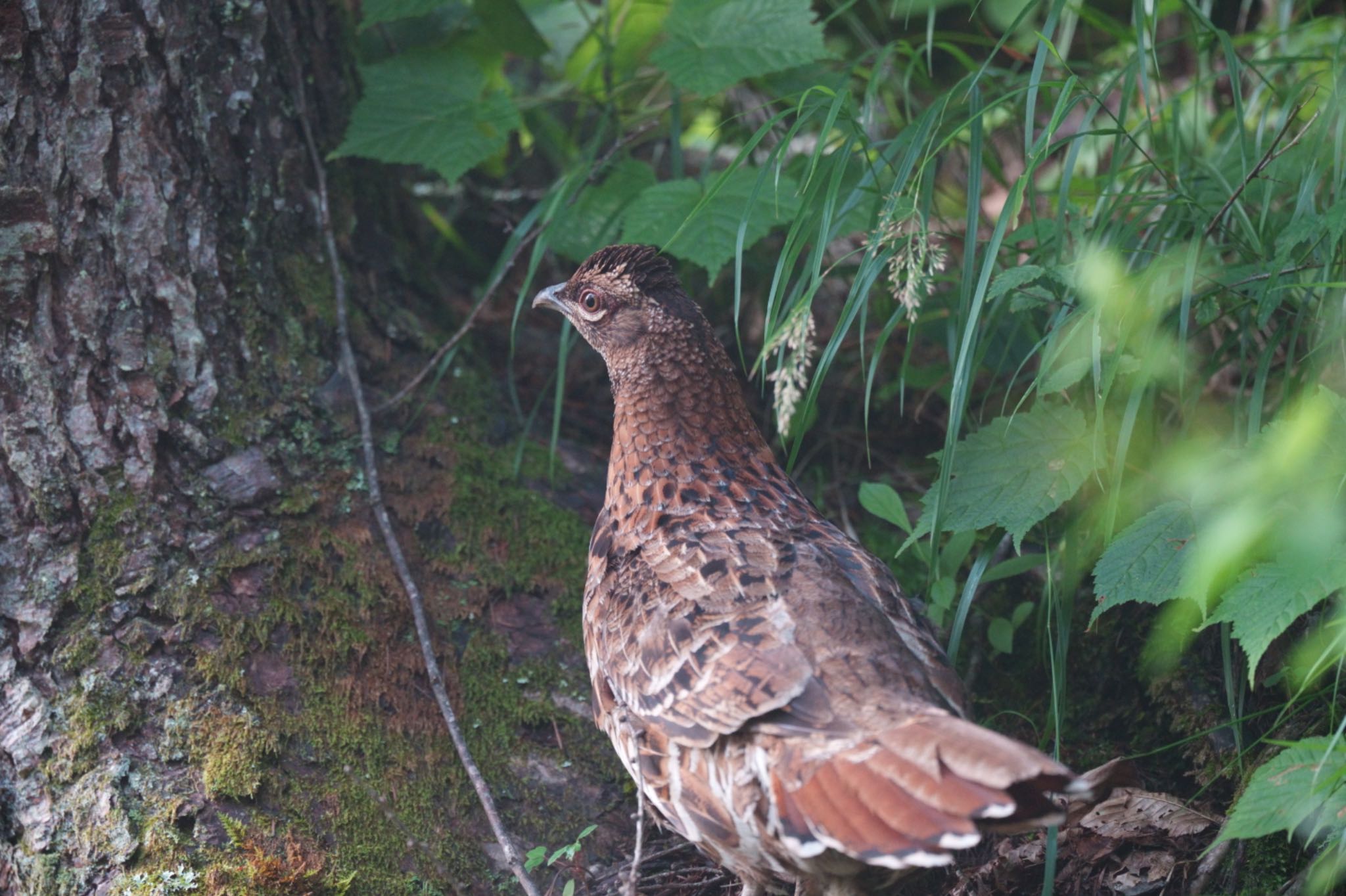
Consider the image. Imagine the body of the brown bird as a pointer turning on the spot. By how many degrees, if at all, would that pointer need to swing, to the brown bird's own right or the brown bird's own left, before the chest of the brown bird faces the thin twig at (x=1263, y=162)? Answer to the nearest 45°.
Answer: approximately 90° to the brown bird's own right

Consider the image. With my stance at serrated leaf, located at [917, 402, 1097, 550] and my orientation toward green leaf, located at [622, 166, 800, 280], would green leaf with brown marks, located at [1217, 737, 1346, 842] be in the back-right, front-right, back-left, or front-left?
back-left

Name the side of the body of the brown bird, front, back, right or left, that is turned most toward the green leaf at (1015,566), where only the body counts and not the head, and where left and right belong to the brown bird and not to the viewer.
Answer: right

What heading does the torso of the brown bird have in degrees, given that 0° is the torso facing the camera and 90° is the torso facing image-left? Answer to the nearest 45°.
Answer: approximately 135°

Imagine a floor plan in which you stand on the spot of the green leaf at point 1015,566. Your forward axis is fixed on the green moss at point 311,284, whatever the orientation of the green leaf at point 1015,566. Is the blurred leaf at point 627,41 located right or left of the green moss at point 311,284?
right

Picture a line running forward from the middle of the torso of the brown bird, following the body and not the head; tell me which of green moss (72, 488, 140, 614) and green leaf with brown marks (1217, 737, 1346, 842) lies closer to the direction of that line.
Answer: the green moss

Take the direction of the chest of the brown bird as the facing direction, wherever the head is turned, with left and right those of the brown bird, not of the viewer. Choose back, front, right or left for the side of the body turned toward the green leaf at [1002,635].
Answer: right
